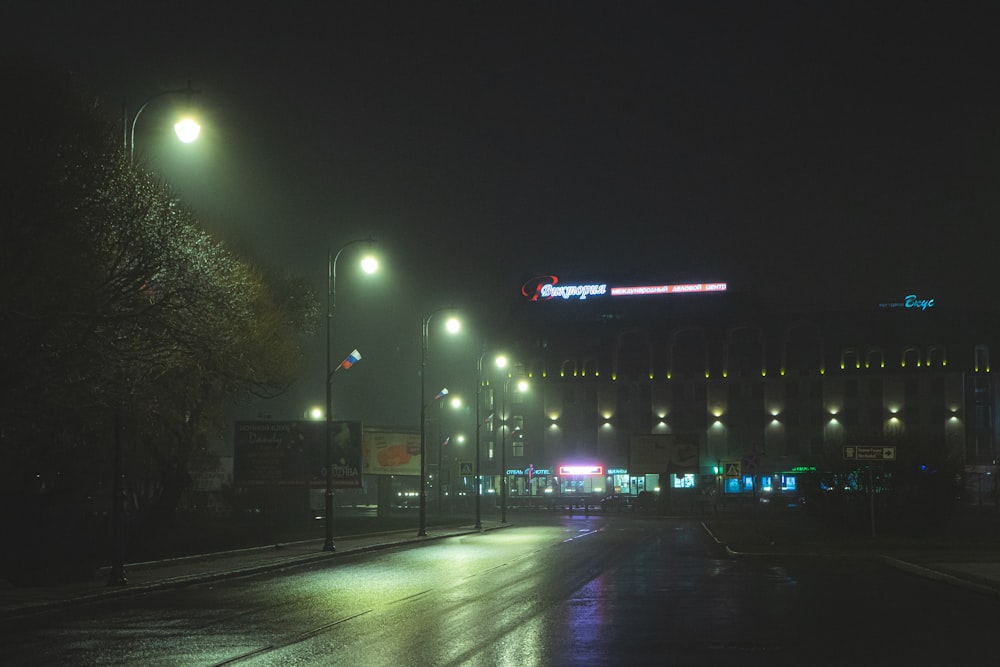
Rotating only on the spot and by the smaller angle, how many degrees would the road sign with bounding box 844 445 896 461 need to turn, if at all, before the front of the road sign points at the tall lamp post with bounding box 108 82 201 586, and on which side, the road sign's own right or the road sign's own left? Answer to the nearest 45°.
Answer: approximately 45° to the road sign's own right

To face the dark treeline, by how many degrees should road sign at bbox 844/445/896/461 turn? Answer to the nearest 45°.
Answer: approximately 45° to its right

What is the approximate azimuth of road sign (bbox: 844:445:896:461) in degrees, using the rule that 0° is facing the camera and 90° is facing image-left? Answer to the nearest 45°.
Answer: approximately 0°
